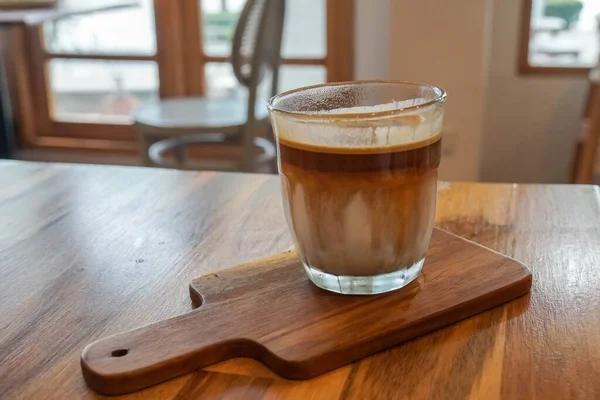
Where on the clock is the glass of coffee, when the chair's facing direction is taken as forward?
The glass of coffee is roughly at 9 o'clock from the chair.

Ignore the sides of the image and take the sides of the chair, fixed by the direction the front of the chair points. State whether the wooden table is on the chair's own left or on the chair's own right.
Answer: on the chair's own left

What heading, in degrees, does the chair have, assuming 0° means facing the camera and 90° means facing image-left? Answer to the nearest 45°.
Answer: approximately 90°

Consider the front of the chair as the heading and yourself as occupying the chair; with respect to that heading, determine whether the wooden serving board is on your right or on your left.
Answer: on your left
